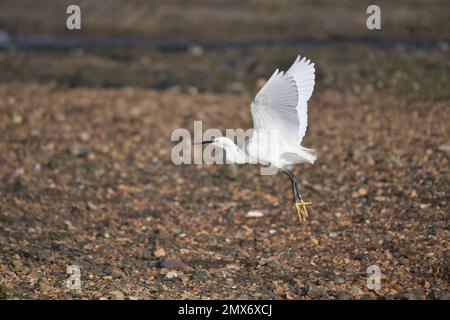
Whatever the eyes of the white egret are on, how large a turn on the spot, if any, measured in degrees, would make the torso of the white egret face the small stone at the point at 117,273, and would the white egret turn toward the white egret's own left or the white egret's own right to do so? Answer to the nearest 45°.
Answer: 0° — it already faces it

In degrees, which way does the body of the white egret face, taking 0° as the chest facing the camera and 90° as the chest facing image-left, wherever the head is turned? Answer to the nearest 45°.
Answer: approximately 90°

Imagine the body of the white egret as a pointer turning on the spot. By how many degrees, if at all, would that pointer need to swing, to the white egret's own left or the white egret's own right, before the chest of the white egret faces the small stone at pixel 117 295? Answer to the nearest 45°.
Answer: approximately 45° to the white egret's own left

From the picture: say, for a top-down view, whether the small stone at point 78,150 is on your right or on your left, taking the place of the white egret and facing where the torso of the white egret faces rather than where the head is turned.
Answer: on your right

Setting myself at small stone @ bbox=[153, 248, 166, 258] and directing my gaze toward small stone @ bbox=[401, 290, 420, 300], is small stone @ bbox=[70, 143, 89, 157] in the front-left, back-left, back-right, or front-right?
back-left
